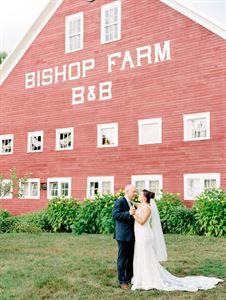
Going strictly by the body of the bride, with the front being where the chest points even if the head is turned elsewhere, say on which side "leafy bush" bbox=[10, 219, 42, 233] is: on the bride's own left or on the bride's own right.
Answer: on the bride's own right

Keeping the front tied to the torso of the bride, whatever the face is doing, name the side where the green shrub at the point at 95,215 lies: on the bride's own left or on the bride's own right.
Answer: on the bride's own right

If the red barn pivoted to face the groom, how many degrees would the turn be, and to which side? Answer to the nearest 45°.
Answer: approximately 45° to its left

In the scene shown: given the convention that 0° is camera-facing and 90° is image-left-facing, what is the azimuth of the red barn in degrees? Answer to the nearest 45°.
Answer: approximately 45°

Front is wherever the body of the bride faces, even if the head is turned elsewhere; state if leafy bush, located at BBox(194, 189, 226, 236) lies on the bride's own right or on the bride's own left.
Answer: on the bride's own right

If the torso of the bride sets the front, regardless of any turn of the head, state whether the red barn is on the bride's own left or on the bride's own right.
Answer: on the bride's own right

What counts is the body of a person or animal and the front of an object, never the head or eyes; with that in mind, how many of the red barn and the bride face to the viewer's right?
0

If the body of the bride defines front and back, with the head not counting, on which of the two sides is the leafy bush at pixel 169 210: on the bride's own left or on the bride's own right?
on the bride's own right

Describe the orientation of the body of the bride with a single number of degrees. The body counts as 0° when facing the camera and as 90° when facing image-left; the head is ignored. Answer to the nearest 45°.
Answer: approximately 90°
